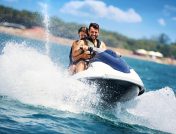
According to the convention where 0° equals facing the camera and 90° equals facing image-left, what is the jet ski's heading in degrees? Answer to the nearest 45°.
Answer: approximately 315°

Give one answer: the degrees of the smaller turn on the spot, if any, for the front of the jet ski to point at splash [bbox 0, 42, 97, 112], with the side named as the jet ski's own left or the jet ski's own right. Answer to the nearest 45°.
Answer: approximately 135° to the jet ski's own right
